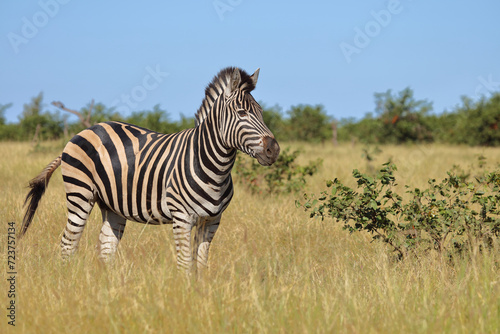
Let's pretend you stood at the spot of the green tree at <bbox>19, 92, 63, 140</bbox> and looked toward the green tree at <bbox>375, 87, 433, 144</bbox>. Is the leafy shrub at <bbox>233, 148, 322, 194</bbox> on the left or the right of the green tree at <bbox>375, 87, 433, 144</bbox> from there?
right

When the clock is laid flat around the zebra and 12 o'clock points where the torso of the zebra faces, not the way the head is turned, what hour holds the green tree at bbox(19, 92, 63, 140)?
The green tree is roughly at 7 o'clock from the zebra.

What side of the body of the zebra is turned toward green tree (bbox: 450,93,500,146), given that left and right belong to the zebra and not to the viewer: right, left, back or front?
left

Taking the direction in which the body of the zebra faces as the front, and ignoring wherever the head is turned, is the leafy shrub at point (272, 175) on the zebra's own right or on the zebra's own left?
on the zebra's own left

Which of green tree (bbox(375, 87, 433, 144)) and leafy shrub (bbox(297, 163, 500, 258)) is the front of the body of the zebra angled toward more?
the leafy shrub

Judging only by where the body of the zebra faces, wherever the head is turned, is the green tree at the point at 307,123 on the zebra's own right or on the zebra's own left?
on the zebra's own left

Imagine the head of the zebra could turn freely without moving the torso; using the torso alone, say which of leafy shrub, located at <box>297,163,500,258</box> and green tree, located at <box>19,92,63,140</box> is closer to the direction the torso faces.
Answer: the leafy shrub

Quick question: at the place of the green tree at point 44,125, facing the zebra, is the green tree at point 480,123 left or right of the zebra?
left

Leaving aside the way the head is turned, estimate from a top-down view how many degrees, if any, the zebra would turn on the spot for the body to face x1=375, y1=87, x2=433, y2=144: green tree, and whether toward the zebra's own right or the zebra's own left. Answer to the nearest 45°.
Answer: approximately 90° to the zebra's own left

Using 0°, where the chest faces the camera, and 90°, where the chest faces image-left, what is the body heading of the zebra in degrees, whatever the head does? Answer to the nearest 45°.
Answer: approximately 315°
